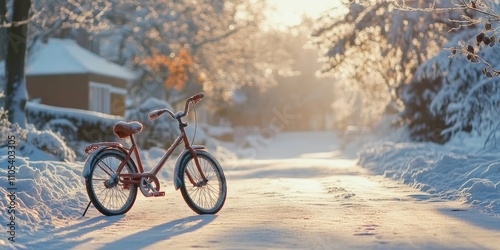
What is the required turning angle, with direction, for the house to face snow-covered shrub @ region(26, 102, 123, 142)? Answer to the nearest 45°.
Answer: approximately 45° to its right

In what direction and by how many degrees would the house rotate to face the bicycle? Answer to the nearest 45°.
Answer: approximately 45° to its right

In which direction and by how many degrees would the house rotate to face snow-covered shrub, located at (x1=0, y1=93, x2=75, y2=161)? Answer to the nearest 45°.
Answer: approximately 45° to its right

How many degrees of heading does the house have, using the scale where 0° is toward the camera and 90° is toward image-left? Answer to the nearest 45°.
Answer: approximately 315°
